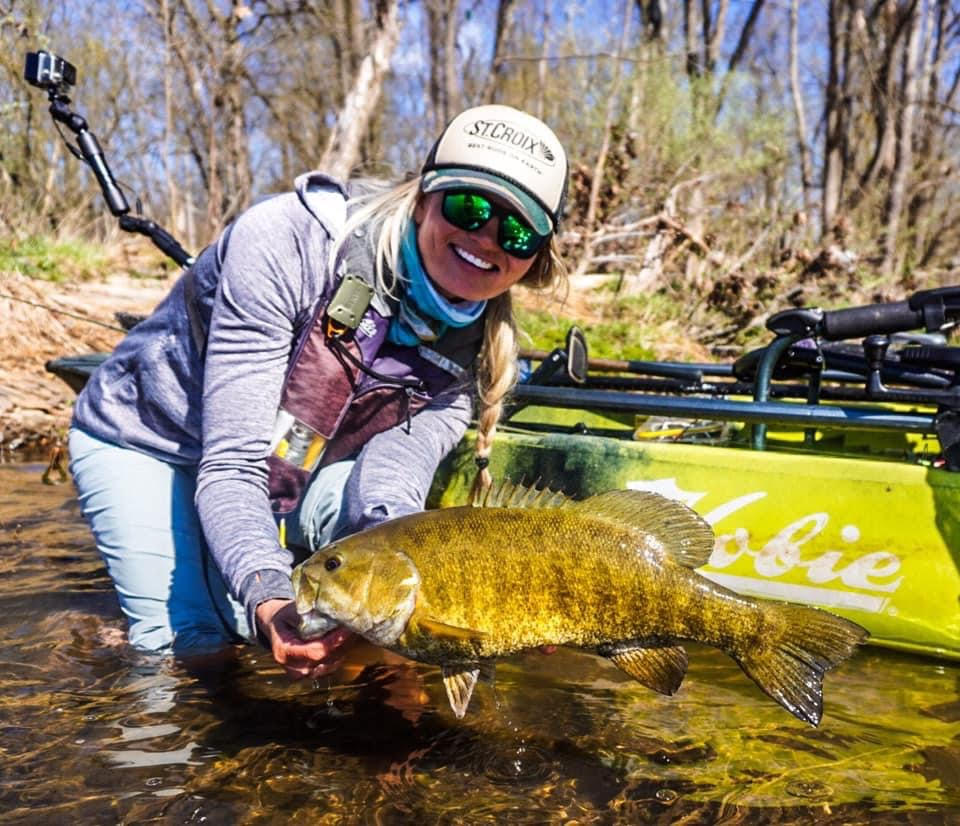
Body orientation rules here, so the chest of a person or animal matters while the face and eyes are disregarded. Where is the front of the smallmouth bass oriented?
to the viewer's left

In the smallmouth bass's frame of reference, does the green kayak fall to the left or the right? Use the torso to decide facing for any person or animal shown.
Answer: on its right

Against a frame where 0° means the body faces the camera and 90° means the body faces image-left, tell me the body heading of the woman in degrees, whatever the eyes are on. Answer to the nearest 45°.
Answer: approximately 315°

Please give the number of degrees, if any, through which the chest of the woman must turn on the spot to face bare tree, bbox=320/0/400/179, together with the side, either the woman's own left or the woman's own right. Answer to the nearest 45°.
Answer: approximately 135° to the woman's own left

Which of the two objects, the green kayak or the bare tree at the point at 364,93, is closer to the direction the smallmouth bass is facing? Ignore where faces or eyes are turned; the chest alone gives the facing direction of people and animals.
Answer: the bare tree

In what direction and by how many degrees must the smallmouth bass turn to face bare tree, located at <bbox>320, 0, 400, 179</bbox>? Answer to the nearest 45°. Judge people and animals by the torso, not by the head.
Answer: approximately 90° to its right

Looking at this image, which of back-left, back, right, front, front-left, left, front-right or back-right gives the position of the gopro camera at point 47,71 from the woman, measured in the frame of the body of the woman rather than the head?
back
